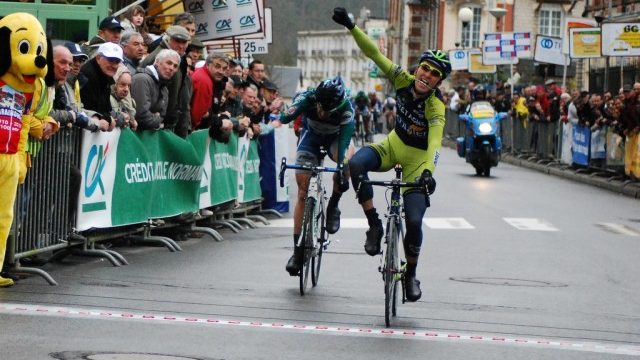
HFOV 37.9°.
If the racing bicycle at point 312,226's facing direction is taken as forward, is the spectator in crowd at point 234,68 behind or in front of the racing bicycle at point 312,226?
behind

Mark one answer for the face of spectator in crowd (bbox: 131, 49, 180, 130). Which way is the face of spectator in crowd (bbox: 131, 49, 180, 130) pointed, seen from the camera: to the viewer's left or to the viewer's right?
to the viewer's right

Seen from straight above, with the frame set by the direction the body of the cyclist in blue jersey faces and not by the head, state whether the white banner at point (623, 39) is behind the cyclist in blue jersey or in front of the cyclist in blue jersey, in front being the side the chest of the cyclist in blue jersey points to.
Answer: behind

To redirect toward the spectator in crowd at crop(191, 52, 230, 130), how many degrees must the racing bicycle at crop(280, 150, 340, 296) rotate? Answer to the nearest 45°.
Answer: approximately 180°

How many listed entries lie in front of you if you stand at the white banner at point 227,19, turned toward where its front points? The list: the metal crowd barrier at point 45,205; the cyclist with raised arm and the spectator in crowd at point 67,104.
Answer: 3

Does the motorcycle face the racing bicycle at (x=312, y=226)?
yes

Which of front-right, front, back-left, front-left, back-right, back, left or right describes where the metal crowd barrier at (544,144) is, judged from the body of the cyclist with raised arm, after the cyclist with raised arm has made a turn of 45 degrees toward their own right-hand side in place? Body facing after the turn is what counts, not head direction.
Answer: back-right
